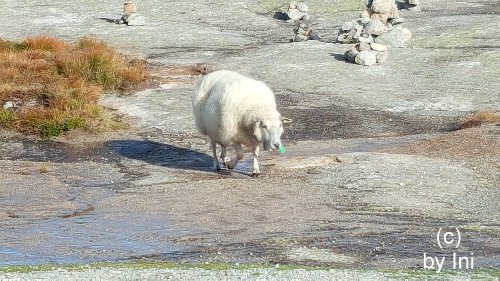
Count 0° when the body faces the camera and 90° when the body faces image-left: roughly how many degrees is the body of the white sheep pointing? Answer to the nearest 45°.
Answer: approximately 315°

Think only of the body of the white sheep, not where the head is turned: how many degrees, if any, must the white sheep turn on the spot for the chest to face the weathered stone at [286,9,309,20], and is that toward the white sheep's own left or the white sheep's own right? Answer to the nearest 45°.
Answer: approximately 135° to the white sheep's own left

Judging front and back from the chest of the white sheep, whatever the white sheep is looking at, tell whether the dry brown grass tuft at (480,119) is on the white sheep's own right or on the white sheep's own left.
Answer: on the white sheep's own left

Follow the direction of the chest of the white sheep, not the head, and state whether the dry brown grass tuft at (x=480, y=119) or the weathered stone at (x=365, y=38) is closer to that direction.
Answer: the dry brown grass tuft

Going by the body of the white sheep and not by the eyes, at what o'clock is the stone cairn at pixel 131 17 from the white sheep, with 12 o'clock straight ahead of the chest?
The stone cairn is roughly at 7 o'clock from the white sheep.

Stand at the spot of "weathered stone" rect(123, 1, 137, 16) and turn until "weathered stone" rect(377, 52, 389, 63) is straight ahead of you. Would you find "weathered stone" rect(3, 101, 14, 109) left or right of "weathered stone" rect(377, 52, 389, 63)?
right

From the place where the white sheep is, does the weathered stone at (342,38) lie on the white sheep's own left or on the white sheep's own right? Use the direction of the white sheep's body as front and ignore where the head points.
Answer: on the white sheep's own left

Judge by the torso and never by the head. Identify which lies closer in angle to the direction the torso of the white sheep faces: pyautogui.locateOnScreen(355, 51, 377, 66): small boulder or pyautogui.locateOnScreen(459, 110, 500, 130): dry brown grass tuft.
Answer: the dry brown grass tuft

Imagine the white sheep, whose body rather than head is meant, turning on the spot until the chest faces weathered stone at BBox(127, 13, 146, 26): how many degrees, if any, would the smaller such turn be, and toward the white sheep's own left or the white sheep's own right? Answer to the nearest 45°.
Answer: approximately 135° to the white sheep's own left
